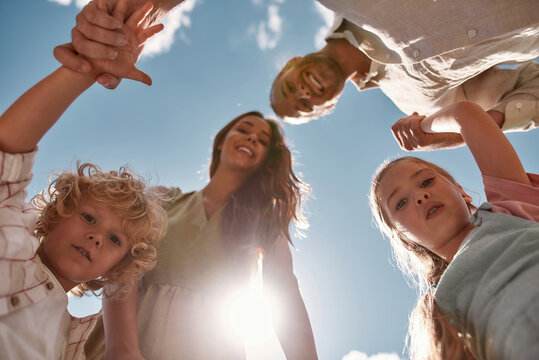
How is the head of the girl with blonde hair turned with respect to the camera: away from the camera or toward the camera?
toward the camera

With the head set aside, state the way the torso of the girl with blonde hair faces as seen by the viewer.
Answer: toward the camera
